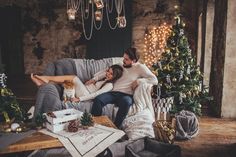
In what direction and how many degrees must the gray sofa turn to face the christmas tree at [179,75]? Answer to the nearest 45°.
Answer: approximately 90° to its left

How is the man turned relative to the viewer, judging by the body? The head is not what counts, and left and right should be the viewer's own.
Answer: facing the viewer and to the left of the viewer

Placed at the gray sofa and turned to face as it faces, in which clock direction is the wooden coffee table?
The wooden coffee table is roughly at 12 o'clock from the gray sofa.

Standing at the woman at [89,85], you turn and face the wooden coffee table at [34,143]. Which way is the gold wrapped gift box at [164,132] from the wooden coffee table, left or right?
left

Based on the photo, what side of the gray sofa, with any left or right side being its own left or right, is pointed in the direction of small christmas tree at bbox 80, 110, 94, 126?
front

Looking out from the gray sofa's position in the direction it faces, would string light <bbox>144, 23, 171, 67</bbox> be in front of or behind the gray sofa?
behind

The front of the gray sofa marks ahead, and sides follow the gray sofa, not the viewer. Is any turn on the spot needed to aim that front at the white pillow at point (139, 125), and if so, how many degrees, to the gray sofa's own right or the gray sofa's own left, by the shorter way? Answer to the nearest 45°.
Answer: approximately 45° to the gray sofa's own left

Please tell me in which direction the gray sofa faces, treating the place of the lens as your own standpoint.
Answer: facing the viewer

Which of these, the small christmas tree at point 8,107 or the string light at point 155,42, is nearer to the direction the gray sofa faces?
the small christmas tree
